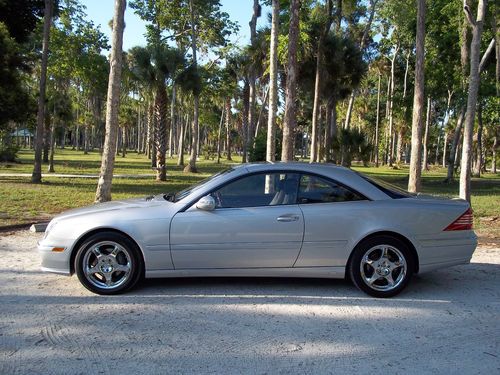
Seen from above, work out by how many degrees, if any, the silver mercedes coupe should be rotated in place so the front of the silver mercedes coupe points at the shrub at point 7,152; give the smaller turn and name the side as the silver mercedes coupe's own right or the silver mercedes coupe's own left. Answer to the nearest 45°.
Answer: approximately 45° to the silver mercedes coupe's own right

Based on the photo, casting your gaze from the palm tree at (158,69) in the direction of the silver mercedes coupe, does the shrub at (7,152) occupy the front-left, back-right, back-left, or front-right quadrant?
back-right

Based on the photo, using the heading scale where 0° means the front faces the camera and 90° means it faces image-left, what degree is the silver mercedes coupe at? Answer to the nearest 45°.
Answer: approximately 90°

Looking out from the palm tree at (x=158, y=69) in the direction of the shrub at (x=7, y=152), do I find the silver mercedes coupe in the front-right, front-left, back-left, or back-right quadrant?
back-left

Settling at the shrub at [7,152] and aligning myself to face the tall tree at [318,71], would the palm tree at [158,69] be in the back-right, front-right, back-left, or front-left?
front-right

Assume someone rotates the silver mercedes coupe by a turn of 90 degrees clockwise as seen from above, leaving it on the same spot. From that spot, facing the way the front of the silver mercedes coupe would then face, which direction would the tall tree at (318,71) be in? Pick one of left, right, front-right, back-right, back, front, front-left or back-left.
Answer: front

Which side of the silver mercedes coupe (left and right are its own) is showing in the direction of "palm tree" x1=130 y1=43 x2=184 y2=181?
right
